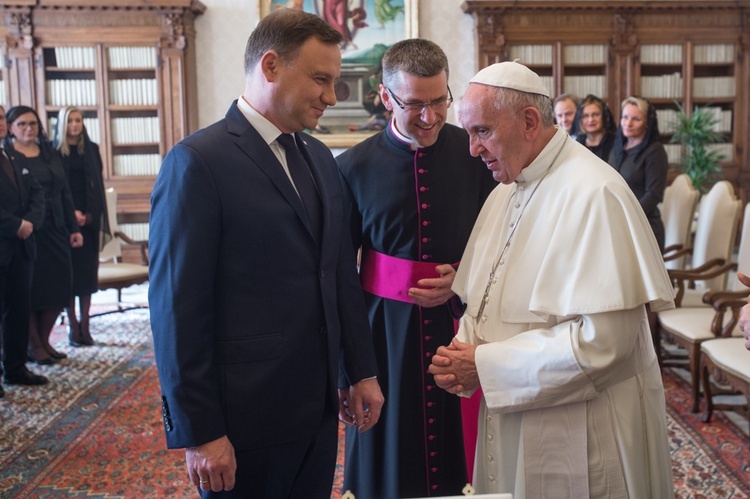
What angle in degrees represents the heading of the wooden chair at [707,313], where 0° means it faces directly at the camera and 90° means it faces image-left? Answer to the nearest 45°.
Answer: approximately 45°

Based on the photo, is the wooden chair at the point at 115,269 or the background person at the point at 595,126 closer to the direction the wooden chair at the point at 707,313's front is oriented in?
the wooden chair

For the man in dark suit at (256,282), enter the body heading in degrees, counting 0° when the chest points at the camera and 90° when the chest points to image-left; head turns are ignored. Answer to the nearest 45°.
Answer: approximately 315°

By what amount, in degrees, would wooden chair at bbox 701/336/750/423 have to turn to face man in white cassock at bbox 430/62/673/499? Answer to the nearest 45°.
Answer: approximately 45° to its left

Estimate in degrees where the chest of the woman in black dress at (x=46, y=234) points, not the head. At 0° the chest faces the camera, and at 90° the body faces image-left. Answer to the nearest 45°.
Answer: approximately 315°
